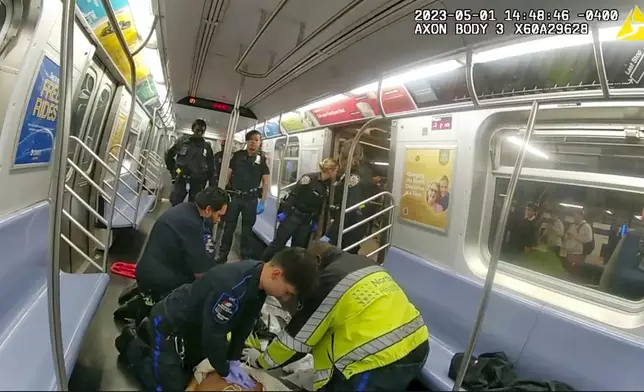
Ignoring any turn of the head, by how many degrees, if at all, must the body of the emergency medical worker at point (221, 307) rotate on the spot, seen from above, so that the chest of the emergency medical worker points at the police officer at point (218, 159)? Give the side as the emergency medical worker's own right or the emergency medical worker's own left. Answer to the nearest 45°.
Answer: approximately 90° to the emergency medical worker's own left

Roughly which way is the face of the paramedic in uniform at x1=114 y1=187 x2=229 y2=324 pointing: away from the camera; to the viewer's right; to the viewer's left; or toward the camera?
to the viewer's right

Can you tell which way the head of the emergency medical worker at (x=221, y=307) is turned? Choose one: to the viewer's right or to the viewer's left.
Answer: to the viewer's right

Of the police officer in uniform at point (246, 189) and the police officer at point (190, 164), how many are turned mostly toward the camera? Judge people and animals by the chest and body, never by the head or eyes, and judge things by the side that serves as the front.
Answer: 2

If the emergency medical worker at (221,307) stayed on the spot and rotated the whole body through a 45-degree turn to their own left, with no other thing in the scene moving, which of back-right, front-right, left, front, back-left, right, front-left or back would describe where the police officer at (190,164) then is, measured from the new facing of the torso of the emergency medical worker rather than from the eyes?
front-left

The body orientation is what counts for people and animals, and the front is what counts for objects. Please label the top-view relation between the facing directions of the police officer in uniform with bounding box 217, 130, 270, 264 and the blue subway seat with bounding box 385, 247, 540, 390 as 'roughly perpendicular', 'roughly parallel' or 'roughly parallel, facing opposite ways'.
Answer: roughly perpendicular

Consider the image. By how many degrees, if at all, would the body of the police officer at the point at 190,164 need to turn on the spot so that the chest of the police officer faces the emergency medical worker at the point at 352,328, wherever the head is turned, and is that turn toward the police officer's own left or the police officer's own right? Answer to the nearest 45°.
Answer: approximately 45° to the police officer's own left

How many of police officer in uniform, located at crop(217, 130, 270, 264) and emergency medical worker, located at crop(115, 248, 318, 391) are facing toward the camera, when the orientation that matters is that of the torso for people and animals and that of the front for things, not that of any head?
1

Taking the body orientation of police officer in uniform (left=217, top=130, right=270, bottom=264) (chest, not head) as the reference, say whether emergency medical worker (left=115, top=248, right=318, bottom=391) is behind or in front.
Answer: in front

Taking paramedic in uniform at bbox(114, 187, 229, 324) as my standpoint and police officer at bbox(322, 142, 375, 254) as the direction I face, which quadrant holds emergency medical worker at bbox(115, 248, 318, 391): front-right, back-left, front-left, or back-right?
back-right

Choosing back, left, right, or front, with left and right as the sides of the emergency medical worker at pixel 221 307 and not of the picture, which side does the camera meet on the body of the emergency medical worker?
right

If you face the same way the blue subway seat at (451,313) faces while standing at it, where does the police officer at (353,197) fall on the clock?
The police officer is roughly at 3 o'clock from the blue subway seat.
